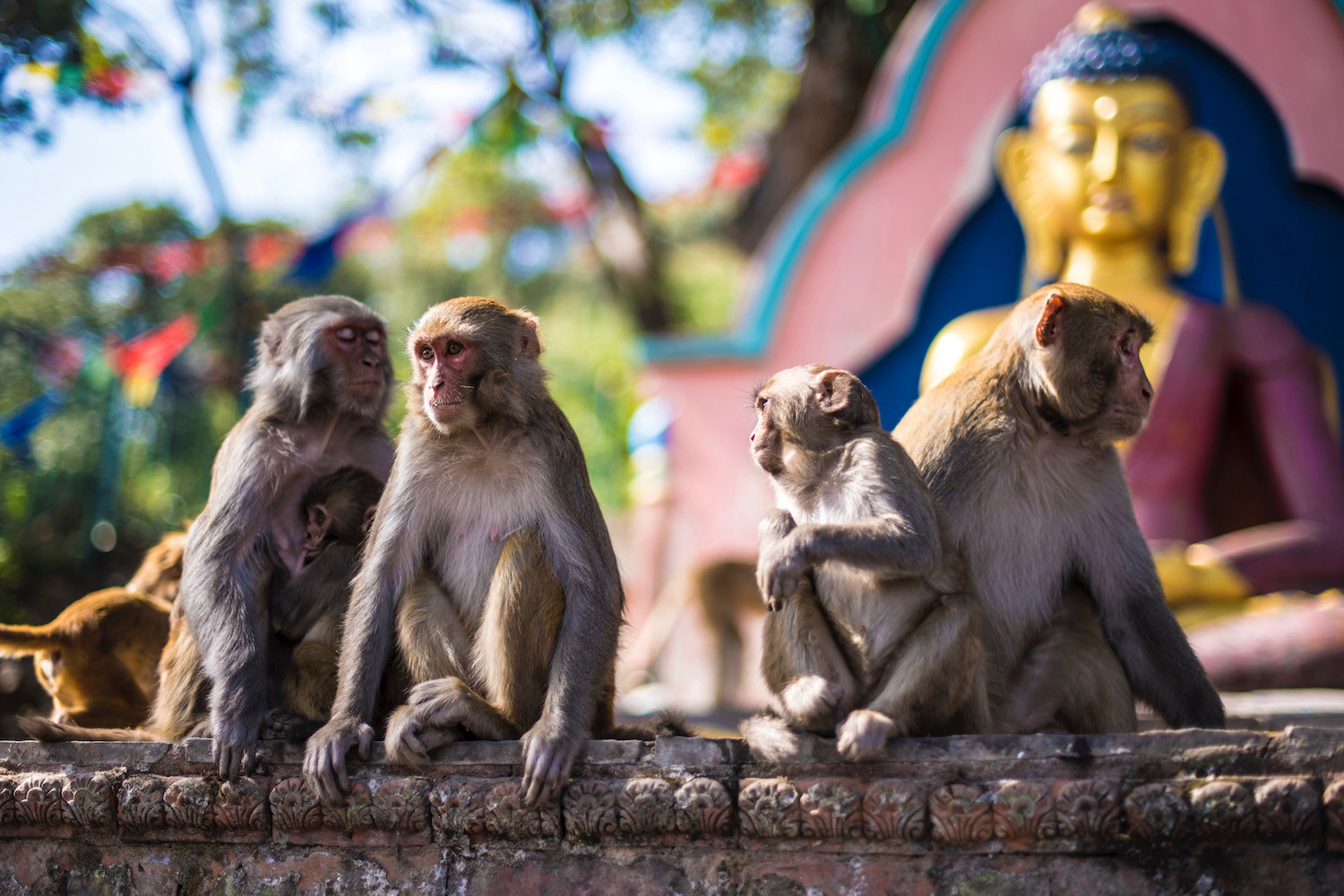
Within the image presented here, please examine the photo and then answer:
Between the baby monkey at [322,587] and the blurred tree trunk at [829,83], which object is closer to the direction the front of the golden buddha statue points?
the baby monkey

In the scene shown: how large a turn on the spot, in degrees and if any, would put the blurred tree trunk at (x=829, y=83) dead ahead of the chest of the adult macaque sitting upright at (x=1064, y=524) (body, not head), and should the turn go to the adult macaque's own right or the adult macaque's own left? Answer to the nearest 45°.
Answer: approximately 135° to the adult macaque's own left

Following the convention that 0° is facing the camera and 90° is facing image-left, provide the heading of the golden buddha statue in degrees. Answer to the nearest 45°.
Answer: approximately 0°

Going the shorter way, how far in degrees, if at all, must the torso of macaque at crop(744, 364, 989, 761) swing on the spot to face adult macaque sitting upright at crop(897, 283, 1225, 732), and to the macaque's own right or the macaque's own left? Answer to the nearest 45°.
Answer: approximately 180°

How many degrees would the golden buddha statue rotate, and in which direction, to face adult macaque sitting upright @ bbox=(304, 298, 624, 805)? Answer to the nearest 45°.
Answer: approximately 45° to its right

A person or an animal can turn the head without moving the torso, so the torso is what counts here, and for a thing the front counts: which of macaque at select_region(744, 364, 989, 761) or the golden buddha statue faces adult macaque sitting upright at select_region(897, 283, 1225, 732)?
the golden buddha statue

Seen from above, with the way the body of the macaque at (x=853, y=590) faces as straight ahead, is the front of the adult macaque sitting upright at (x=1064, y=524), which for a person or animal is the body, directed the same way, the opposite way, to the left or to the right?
to the left

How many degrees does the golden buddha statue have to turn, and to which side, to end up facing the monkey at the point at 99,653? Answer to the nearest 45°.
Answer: approximately 45° to its right

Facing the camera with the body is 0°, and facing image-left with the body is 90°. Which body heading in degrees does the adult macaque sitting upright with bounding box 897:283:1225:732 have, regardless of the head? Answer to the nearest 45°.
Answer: approximately 315°
